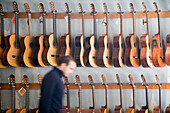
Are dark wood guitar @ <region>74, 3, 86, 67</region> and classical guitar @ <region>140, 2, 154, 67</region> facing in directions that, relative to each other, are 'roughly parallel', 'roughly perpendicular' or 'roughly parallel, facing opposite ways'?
roughly parallel

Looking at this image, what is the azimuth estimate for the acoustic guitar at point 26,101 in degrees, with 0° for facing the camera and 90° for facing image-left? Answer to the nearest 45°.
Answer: approximately 315°

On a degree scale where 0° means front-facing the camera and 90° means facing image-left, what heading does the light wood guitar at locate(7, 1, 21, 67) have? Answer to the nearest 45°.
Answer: approximately 315°
